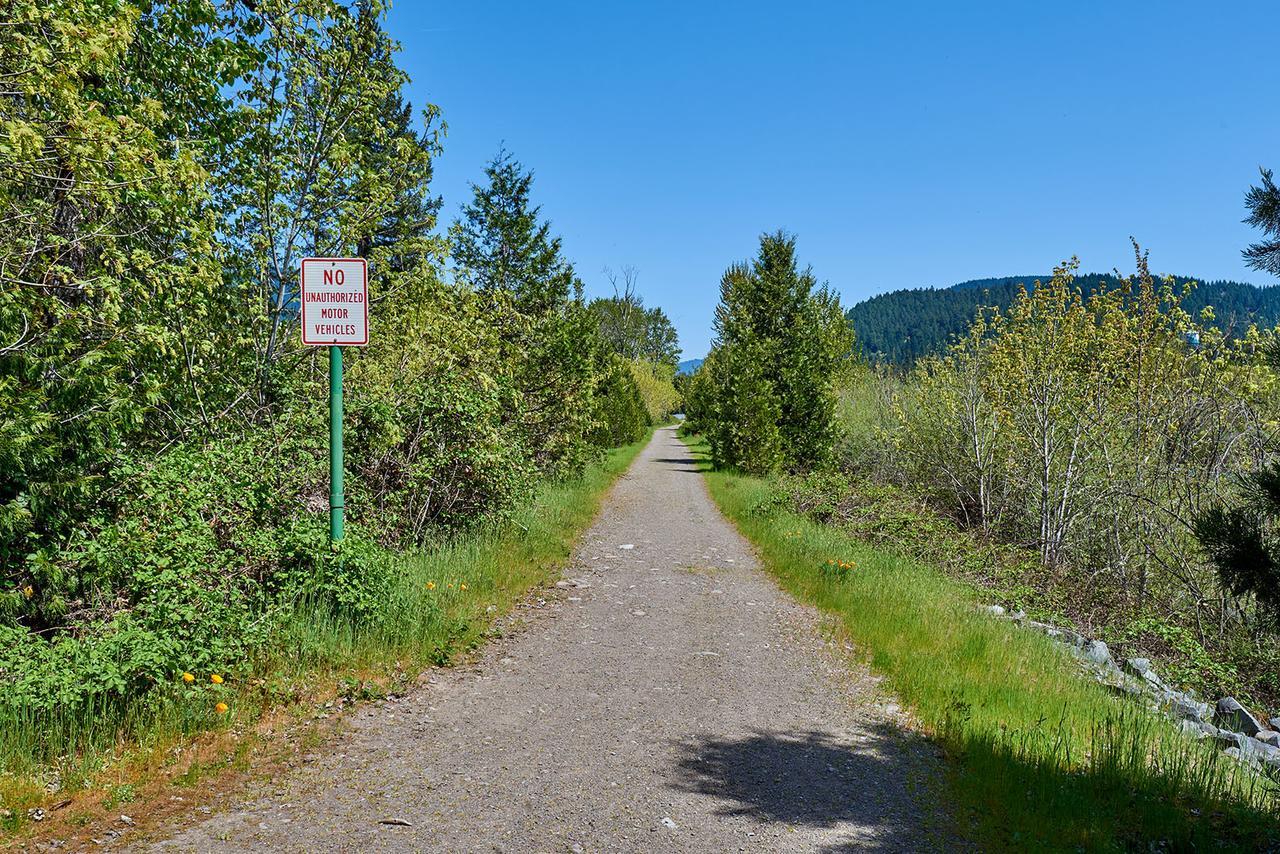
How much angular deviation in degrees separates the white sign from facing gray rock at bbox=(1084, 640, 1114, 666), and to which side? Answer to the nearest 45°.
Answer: approximately 90° to its left

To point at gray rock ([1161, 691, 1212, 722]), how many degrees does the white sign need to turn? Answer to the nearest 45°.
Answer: approximately 90° to its left

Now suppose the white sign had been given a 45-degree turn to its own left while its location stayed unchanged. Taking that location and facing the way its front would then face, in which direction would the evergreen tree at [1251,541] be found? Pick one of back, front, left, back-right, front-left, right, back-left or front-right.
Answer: front

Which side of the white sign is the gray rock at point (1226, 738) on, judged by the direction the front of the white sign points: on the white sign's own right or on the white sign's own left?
on the white sign's own left

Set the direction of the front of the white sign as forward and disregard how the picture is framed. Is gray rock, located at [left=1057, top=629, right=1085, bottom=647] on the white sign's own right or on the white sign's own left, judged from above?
on the white sign's own left

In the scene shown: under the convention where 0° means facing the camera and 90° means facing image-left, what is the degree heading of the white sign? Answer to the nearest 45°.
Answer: approximately 0°

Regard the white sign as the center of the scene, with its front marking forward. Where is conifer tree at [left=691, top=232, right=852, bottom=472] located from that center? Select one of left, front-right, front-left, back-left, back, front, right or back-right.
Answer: back-left

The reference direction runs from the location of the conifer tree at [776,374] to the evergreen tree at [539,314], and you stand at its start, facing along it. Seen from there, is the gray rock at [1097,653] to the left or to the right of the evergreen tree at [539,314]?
left
